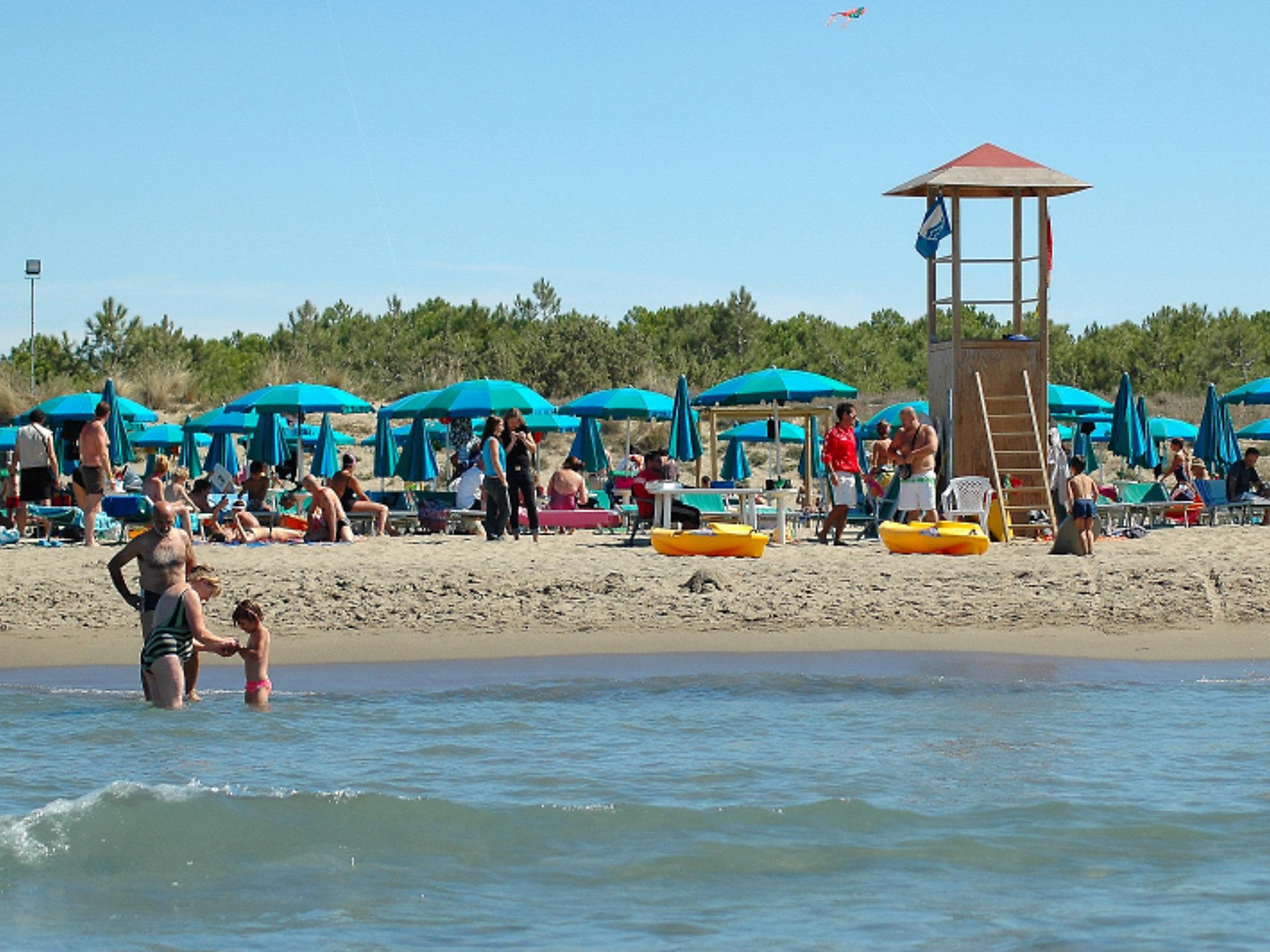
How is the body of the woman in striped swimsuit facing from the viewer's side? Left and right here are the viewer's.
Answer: facing to the right of the viewer

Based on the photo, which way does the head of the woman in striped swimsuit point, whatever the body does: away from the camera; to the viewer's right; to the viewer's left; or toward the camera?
to the viewer's right

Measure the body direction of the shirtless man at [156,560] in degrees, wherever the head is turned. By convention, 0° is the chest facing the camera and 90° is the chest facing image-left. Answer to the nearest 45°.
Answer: approximately 0°

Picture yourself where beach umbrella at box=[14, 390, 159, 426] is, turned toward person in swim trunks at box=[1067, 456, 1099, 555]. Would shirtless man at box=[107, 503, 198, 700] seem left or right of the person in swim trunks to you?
right
